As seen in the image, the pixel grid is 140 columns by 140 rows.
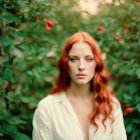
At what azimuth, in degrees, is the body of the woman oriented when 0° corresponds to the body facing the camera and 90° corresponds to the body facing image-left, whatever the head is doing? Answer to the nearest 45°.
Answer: approximately 0°
